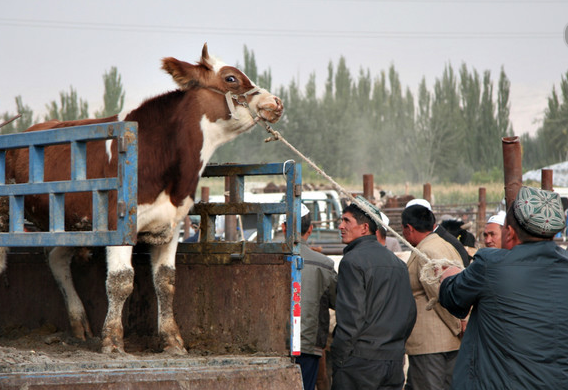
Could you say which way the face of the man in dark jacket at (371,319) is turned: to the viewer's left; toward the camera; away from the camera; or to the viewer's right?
to the viewer's left

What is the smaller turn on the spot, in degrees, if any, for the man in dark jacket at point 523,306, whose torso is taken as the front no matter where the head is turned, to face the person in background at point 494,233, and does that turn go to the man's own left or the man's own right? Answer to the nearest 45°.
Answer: approximately 45° to the man's own right

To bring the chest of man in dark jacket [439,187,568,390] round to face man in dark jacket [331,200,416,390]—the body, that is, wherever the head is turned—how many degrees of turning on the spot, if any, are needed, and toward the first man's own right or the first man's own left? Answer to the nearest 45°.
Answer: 0° — they already face them

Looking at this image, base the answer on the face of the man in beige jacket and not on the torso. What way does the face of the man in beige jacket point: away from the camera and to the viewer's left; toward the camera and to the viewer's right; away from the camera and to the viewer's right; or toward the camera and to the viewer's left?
away from the camera and to the viewer's left

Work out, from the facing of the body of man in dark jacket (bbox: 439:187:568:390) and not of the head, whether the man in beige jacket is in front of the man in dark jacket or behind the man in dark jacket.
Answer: in front

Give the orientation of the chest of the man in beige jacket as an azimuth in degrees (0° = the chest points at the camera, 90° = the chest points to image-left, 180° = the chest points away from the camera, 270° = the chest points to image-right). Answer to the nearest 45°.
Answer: approximately 135°

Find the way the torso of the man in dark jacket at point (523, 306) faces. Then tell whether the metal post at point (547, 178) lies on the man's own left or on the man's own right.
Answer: on the man's own right
